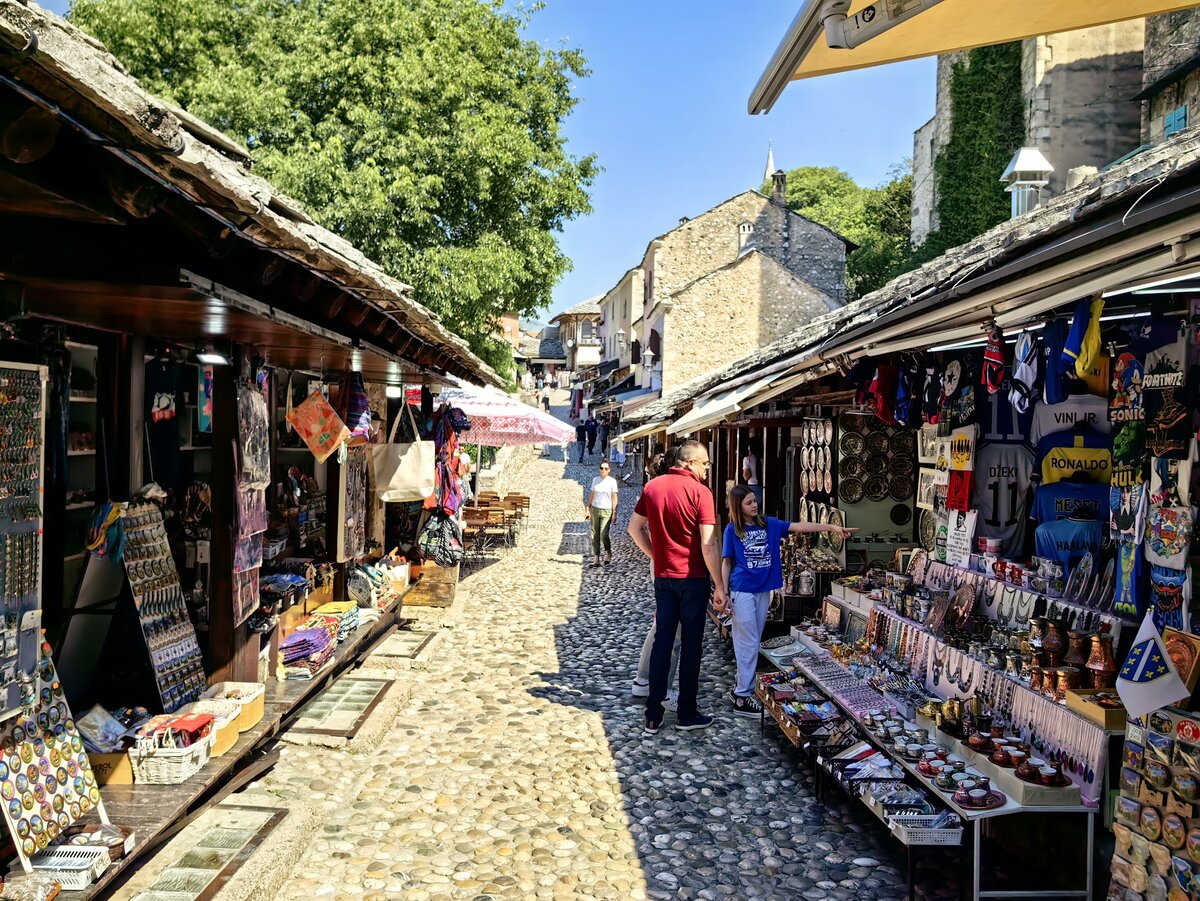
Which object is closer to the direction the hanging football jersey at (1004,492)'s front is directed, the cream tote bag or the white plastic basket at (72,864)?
the cream tote bag

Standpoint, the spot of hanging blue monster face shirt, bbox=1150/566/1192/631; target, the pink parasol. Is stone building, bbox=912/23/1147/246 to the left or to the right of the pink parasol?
right

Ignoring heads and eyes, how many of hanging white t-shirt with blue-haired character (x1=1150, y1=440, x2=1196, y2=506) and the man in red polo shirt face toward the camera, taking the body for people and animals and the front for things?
1

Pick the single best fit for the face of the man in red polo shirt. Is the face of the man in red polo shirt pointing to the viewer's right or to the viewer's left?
to the viewer's right

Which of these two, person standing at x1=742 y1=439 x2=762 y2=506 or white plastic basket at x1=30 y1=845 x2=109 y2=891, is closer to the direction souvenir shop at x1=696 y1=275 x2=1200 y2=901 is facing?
the white plastic basket
